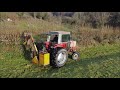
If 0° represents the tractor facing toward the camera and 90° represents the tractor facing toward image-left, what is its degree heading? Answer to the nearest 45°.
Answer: approximately 225°
